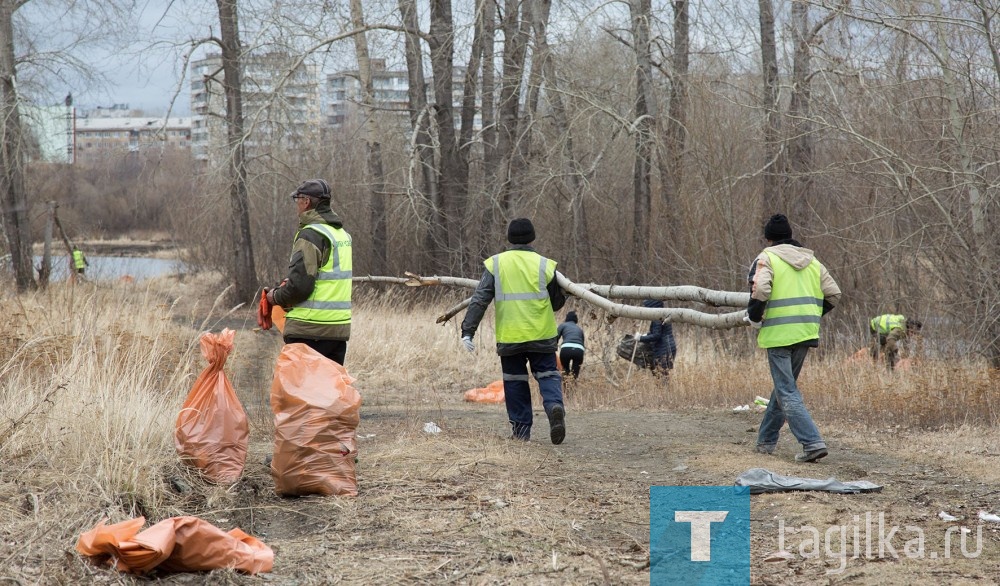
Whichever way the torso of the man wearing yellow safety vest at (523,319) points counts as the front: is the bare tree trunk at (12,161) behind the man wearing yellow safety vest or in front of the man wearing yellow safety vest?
in front

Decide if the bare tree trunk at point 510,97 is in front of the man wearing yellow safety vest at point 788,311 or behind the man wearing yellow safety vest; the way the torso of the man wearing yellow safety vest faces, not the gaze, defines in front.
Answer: in front

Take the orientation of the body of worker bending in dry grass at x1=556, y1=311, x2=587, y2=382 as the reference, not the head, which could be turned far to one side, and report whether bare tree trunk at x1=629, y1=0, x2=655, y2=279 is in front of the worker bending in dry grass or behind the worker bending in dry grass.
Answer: in front

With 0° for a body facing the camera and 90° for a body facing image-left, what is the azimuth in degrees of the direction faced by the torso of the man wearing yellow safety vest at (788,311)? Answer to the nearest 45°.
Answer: approximately 135°

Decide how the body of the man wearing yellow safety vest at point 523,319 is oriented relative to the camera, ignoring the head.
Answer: away from the camera

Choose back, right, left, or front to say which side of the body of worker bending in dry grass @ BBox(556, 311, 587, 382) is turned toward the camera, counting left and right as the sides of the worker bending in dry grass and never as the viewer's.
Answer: back

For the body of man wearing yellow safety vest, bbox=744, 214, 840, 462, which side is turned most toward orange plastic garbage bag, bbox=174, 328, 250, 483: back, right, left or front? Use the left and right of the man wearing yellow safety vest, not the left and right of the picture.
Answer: left

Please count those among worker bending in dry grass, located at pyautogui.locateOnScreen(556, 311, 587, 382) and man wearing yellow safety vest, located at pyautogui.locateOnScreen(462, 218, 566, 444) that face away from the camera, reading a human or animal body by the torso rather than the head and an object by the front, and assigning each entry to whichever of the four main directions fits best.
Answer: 2

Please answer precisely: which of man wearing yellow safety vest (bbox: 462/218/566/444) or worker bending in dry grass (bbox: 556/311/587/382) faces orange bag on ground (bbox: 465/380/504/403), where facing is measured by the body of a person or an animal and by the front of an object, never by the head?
the man wearing yellow safety vest

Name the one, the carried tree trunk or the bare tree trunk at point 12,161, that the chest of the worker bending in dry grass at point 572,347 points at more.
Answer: the bare tree trunk

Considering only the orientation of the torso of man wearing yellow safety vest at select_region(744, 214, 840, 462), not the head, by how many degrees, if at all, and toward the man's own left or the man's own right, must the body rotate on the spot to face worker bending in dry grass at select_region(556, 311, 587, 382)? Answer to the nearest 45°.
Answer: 0° — they already face them

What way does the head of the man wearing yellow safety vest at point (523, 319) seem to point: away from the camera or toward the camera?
away from the camera

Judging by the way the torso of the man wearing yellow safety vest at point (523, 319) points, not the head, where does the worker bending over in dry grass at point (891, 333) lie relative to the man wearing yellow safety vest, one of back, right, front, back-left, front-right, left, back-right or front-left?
front-right

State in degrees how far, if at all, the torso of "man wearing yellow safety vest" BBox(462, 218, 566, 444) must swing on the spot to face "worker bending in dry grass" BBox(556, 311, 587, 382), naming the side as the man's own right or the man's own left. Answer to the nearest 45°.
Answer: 0° — they already face them

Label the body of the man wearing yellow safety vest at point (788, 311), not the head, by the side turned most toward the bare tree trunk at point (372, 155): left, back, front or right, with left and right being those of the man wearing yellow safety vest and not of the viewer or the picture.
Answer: front

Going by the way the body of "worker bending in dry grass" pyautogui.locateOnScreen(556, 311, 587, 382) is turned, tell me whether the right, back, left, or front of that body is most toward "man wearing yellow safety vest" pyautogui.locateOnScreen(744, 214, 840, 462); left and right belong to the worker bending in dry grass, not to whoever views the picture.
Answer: back

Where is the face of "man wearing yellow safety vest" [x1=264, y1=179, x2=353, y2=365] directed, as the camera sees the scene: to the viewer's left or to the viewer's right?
to the viewer's left

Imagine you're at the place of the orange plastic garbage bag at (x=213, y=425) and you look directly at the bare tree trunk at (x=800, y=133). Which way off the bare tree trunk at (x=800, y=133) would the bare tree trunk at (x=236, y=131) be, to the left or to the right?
left

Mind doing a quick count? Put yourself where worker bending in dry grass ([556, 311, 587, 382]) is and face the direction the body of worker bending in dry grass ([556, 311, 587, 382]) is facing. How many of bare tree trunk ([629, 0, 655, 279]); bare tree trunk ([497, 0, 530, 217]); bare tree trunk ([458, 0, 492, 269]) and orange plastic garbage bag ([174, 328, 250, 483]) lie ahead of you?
3

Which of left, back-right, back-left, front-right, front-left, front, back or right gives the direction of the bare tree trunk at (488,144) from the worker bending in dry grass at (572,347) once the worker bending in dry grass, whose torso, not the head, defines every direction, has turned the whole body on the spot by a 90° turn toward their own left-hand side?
right
